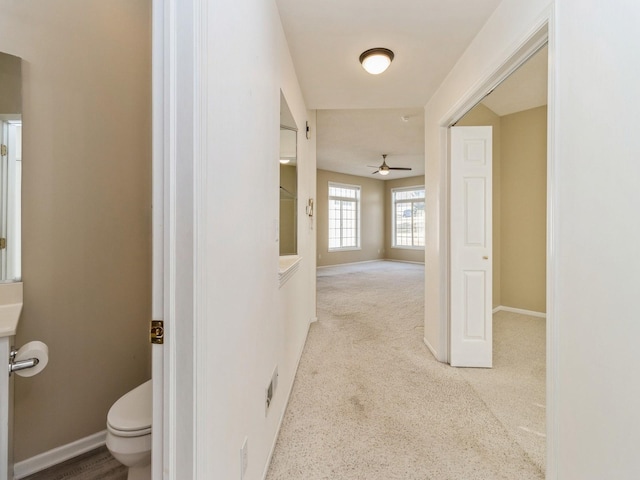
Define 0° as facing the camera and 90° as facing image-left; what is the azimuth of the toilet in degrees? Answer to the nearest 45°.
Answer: approximately 45°

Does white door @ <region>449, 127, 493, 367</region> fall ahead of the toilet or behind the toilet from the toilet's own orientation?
behind
